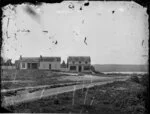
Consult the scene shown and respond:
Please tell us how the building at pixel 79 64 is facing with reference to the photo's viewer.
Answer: facing the viewer
